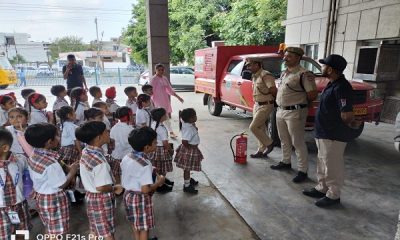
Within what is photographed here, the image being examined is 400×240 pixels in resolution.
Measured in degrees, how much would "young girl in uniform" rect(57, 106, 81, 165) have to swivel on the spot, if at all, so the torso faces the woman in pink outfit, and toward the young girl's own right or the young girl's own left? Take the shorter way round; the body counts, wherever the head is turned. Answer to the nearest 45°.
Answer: approximately 45° to the young girl's own left

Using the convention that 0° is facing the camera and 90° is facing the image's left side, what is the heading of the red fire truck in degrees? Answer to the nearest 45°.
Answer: approximately 315°

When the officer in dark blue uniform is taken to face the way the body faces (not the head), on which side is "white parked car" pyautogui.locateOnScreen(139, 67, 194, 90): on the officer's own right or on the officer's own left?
on the officer's own right

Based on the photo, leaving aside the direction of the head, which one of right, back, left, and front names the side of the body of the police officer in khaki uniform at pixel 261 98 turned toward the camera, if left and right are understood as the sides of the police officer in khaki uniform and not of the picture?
left

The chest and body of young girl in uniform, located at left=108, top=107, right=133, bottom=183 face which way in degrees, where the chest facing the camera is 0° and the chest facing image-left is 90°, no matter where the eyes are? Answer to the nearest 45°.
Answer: approximately 225°

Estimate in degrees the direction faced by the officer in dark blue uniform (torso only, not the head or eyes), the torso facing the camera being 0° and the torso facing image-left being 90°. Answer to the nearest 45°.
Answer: approximately 90°

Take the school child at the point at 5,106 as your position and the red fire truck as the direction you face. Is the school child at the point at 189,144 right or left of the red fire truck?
right

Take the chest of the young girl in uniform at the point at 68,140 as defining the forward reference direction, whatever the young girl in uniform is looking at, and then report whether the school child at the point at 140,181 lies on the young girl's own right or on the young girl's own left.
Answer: on the young girl's own right

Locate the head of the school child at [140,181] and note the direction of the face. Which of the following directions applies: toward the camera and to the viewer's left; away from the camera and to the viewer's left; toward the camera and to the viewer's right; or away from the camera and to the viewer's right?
away from the camera and to the viewer's right

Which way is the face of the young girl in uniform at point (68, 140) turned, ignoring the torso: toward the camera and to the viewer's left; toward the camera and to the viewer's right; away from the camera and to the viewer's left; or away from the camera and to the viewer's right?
away from the camera and to the viewer's right
